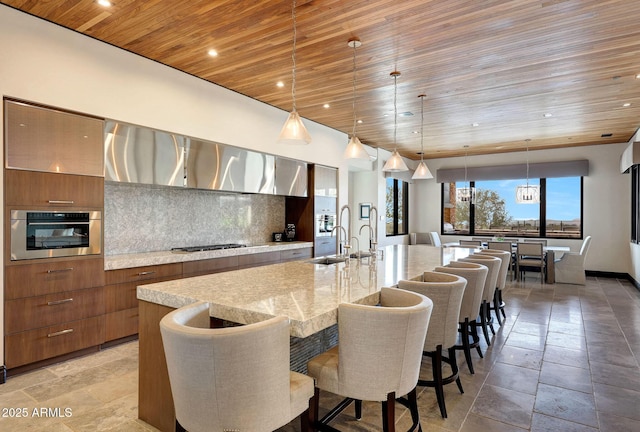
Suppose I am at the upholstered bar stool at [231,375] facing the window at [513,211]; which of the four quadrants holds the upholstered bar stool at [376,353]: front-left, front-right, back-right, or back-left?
front-right

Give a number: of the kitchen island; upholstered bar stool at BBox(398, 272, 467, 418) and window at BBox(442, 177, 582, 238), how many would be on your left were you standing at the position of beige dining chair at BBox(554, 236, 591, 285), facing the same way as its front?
2

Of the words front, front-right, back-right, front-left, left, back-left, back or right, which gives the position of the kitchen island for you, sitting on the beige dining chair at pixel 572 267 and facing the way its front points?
left

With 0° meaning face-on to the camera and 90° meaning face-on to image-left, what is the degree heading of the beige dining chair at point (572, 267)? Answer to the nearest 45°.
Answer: approximately 90°

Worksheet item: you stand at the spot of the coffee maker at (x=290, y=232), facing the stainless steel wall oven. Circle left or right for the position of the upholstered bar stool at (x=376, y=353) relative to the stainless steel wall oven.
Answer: left

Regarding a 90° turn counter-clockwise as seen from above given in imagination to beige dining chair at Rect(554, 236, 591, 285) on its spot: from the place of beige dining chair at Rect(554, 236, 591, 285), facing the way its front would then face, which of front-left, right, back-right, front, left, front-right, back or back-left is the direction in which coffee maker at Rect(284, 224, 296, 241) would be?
front-right

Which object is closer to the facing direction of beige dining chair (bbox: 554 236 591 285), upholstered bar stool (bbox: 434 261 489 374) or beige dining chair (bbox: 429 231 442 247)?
the beige dining chair

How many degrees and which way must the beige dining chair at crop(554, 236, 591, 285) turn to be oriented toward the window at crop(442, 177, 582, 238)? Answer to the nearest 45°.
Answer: approximately 45° to its right

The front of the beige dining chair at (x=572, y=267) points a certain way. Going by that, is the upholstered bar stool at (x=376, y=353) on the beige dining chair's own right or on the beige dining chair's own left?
on the beige dining chair's own left

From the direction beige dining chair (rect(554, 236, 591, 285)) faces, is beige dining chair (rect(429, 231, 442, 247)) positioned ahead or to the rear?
ahead

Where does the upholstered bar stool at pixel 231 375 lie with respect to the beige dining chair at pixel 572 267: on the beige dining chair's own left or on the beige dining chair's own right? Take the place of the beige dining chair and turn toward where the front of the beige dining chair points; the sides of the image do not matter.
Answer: on the beige dining chair's own left

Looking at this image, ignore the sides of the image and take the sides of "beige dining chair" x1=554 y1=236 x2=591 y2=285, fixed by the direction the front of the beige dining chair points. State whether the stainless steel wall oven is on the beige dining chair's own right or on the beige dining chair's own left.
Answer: on the beige dining chair's own left

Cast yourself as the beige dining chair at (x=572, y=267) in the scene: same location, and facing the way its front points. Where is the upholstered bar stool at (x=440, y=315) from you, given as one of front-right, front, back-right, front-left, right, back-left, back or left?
left

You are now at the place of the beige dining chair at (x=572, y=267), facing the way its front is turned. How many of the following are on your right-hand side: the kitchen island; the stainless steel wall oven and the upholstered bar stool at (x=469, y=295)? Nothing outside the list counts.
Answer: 0

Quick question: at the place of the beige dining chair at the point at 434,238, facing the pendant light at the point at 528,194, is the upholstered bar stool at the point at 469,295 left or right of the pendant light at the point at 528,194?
right

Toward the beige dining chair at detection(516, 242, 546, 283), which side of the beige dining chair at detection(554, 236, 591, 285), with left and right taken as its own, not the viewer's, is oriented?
front
